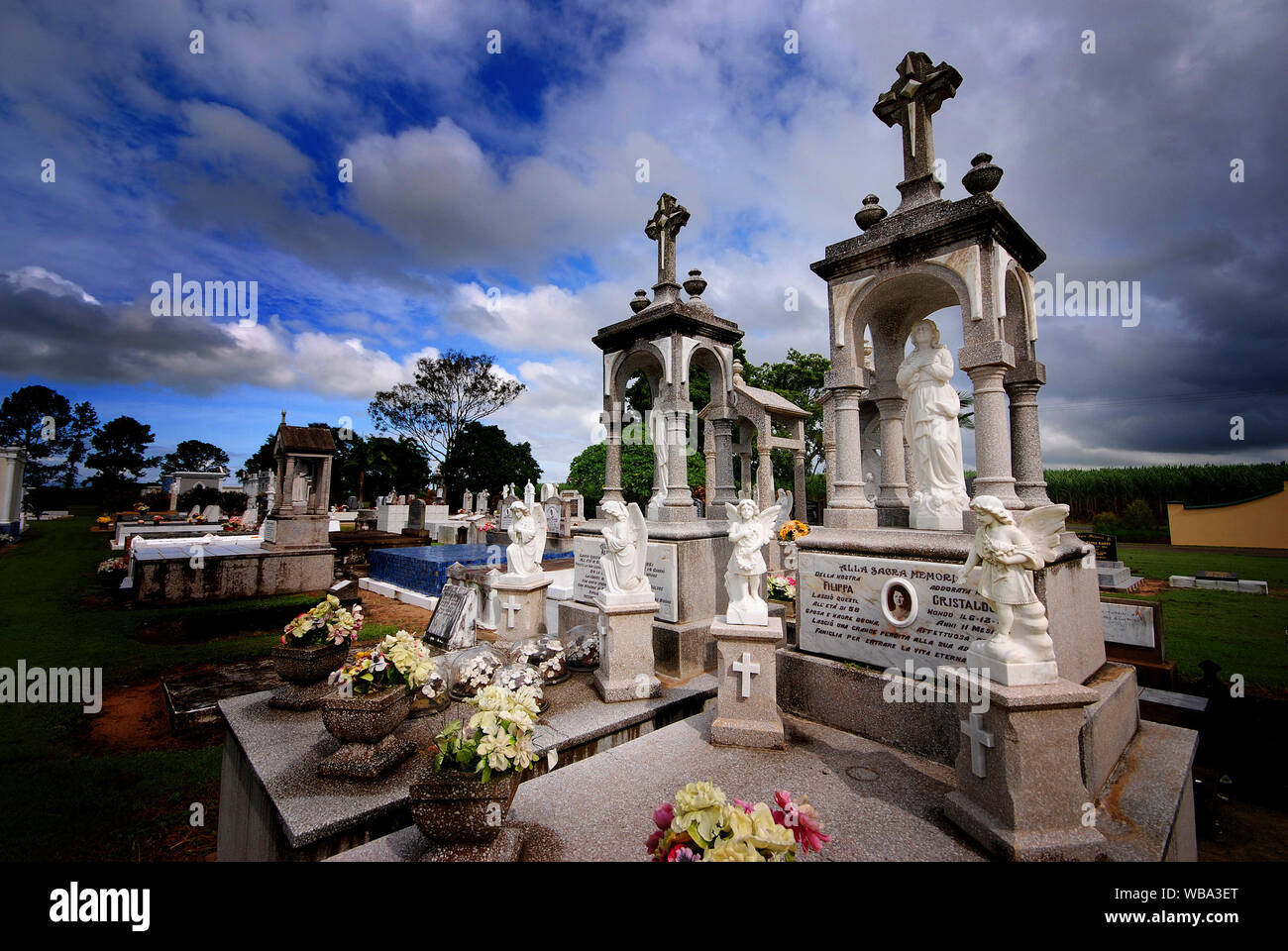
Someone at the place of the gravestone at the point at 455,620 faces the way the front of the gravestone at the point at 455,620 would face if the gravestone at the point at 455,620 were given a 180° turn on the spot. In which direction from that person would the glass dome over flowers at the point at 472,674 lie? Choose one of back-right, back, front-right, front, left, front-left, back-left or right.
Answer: back-right

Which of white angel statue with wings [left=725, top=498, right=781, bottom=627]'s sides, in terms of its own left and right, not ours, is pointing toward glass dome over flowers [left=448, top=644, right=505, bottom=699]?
right

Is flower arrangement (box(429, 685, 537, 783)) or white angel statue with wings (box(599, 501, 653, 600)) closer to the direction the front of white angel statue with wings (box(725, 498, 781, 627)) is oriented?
the flower arrangement

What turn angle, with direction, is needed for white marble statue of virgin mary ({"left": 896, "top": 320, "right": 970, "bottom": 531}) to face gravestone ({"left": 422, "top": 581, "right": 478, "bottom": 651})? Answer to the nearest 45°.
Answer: approximately 90° to its right

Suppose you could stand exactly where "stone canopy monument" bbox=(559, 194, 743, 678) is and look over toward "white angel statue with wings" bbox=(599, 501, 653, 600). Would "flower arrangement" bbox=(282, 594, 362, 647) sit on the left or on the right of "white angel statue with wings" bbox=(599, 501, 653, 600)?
right

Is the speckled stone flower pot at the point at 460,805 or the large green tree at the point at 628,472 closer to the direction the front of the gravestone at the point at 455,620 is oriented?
the speckled stone flower pot

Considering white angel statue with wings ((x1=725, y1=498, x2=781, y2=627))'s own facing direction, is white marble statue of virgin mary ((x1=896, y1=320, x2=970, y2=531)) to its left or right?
on its left

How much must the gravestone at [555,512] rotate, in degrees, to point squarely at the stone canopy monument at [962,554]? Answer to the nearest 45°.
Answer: approximately 45° to its left

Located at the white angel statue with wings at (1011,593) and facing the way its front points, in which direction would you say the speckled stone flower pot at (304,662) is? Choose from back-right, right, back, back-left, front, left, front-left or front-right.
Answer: front-right

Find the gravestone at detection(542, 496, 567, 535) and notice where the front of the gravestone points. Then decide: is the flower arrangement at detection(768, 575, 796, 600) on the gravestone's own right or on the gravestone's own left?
on the gravestone's own left

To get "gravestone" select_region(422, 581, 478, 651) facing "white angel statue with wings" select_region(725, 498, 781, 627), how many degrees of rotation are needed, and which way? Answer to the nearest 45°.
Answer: approximately 90° to its left

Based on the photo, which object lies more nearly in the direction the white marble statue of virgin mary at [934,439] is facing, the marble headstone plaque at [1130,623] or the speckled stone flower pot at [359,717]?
the speckled stone flower pot
